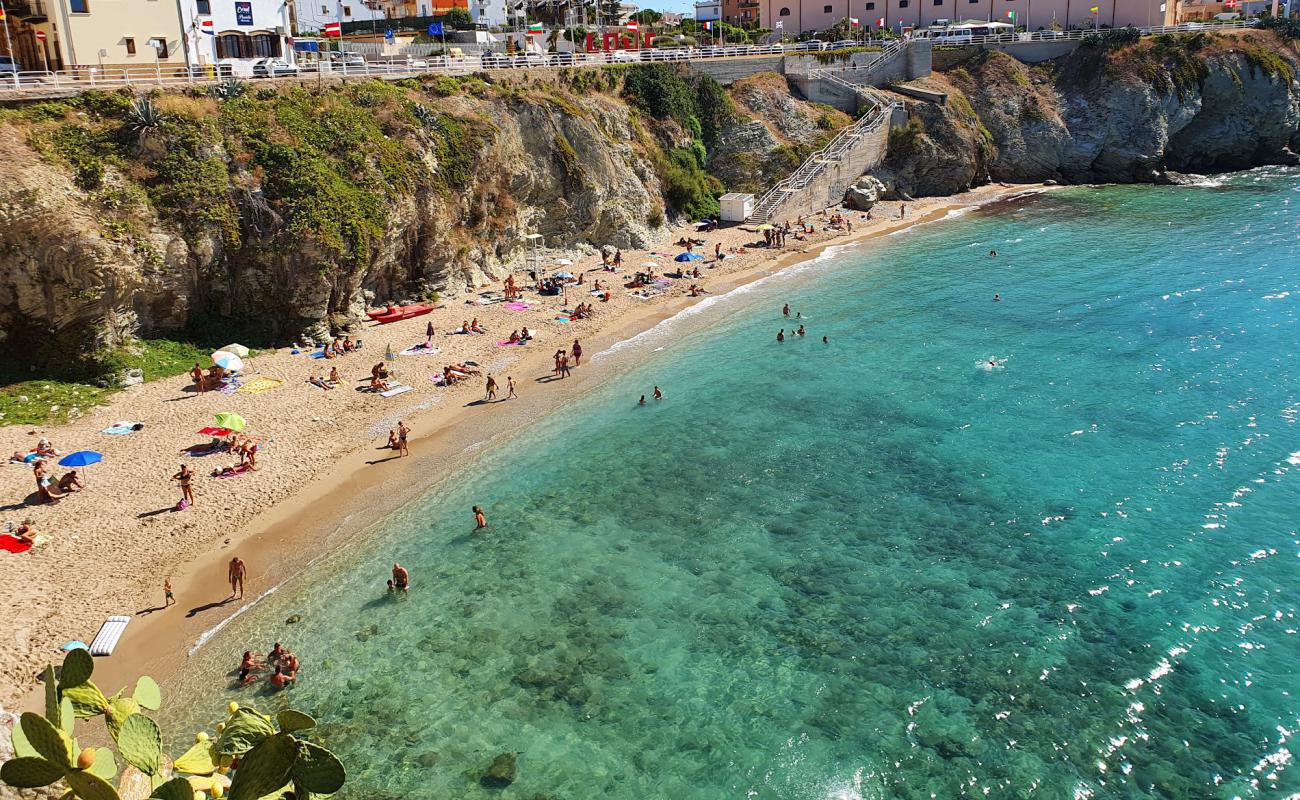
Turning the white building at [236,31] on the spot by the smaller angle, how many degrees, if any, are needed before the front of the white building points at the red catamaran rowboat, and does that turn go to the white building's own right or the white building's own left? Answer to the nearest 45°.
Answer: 0° — it already faces it

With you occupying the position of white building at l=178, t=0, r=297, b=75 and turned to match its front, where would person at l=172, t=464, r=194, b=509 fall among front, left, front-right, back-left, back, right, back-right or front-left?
front

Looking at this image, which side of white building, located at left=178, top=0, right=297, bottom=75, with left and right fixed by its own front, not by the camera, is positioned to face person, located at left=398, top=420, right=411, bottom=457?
front

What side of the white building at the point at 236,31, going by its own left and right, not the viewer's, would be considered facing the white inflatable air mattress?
front

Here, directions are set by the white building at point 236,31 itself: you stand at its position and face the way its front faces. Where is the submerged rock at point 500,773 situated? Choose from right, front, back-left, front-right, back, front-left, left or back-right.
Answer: front

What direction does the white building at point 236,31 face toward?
toward the camera

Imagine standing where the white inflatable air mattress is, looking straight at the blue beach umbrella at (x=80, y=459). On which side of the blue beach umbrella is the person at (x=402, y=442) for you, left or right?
right

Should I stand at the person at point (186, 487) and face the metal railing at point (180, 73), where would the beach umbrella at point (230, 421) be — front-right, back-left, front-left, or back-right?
front-right

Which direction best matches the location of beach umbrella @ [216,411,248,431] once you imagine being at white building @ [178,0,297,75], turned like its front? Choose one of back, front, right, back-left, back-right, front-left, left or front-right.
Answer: front

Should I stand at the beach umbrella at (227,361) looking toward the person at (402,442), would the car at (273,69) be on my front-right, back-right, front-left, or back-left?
back-left

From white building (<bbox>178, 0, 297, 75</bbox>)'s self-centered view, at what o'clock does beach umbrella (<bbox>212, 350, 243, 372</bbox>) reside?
The beach umbrella is roughly at 12 o'clock from the white building.

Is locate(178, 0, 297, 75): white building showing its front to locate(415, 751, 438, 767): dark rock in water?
yes

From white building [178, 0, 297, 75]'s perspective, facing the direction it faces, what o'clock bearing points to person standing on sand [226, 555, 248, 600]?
The person standing on sand is roughly at 12 o'clock from the white building.
